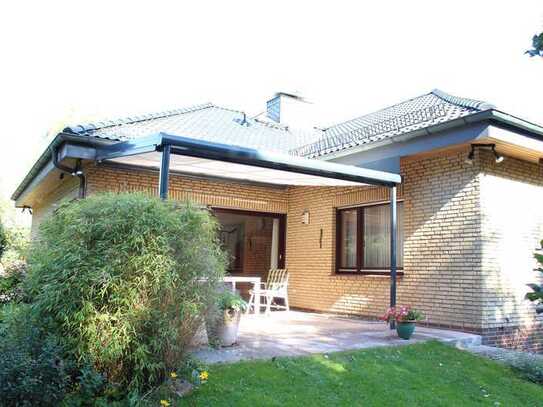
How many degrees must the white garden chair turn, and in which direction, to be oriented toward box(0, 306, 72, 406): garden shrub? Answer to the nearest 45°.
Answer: approximately 45° to its left

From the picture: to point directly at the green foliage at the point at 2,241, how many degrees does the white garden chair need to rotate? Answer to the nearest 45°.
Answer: approximately 45° to its right

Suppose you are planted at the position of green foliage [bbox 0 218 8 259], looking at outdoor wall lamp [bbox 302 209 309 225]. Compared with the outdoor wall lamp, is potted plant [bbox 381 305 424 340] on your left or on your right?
right

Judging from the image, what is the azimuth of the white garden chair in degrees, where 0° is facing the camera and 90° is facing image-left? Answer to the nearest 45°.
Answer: approximately 45°

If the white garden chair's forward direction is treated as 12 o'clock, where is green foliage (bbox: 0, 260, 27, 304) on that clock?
The green foliage is roughly at 12 o'clock from the white garden chair.
